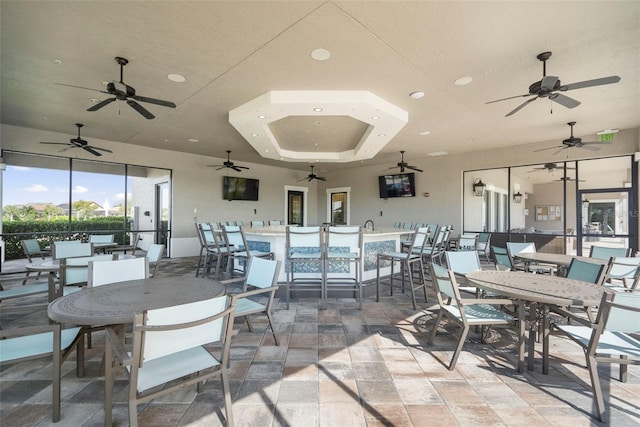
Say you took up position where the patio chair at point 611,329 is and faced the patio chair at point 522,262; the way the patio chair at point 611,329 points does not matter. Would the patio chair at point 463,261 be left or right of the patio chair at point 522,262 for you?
left

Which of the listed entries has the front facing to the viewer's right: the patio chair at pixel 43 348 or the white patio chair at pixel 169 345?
the patio chair

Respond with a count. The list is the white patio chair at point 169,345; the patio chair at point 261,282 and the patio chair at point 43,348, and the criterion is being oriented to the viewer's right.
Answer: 1

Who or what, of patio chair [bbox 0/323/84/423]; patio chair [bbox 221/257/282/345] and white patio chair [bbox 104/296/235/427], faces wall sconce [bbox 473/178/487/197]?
patio chair [bbox 0/323/84/423]

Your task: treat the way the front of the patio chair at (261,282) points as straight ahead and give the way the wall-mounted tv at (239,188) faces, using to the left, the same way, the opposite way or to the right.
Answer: to the left

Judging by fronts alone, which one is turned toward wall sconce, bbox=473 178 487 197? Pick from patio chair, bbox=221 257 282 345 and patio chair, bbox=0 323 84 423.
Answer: patio chair, bbox=0 323 84 423

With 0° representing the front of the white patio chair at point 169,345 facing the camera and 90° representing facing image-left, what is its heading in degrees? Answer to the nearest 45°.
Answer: approximately 135°

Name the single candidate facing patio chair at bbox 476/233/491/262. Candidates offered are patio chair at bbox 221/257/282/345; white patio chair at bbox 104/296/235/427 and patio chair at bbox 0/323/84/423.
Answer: patio chair at bbox 0/323/84/423

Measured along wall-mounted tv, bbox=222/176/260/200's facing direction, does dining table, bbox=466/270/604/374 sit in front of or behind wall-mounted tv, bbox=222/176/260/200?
in front

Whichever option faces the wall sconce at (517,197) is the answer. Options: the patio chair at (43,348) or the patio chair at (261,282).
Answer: the patio chair at (43,348)

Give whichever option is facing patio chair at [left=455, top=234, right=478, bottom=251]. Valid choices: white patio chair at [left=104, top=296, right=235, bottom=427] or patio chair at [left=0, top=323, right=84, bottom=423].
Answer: patio chair at [left=0, top=323, right=84, bottom=423]

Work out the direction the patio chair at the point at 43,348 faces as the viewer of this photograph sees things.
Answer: facing to the right of the viewer

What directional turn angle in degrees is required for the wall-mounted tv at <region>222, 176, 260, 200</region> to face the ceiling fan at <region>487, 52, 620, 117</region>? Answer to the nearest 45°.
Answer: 0° — it already faces it
